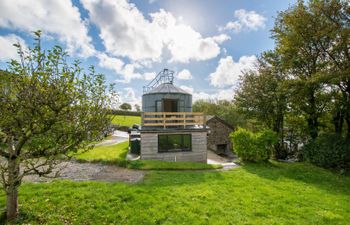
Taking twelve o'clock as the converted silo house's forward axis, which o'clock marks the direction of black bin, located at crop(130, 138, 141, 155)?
The black bin is roughly at 4 o'clock from the converted silo house.

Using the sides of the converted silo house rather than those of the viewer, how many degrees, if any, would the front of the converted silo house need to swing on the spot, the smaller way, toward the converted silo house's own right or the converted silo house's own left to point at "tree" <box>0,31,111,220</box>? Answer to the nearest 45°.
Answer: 0° — it already faces it

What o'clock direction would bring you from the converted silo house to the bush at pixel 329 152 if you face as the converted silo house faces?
The bush is roughly at 9 o'clock from the converted silo house.

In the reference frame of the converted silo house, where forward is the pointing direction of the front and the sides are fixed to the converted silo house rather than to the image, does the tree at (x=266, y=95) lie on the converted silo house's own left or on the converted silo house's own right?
on the converted silo house's own left

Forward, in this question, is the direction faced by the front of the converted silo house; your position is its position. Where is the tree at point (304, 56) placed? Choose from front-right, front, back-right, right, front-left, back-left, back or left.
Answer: left

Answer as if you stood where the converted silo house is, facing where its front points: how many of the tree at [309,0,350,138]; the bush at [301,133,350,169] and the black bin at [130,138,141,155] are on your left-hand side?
2

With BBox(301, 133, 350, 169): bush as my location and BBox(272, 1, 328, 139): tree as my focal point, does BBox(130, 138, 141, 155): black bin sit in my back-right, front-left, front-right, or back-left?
front-left

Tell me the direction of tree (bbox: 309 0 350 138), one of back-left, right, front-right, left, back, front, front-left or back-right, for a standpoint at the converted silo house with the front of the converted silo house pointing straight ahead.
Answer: left

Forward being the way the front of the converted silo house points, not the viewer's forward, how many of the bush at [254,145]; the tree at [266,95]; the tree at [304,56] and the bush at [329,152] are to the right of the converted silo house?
0

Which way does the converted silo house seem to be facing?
toward the camera

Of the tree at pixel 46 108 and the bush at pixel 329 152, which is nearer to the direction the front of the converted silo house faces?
the tree

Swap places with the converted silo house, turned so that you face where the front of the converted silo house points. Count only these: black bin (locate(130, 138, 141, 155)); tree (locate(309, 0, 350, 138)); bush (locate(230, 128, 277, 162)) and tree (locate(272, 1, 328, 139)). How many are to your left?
3

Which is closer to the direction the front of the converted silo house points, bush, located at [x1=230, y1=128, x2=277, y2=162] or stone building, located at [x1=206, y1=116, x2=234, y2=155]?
the bush

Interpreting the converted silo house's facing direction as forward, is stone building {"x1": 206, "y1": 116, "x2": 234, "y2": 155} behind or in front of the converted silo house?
behind
